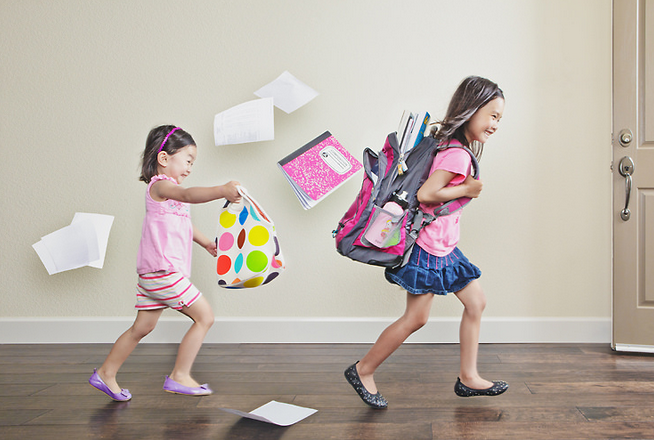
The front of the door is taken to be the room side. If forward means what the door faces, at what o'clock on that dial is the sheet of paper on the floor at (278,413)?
The sheet of paper on the floor is roughly at 1 o'clock from the door.

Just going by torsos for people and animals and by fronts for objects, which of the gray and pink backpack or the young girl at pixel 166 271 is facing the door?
the young girl

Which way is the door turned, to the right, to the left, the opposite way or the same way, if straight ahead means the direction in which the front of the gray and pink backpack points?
to the left

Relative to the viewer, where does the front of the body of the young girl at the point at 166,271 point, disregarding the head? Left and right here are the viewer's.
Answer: facing to the right of the viewer

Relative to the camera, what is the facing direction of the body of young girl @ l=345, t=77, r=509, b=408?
to the viewer's right

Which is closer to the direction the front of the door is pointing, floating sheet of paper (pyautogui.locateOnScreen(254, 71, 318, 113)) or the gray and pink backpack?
the gray and pink backpack

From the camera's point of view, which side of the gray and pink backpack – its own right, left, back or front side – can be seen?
left

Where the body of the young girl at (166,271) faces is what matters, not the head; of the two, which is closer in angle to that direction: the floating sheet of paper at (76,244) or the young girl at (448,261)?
the young girl
